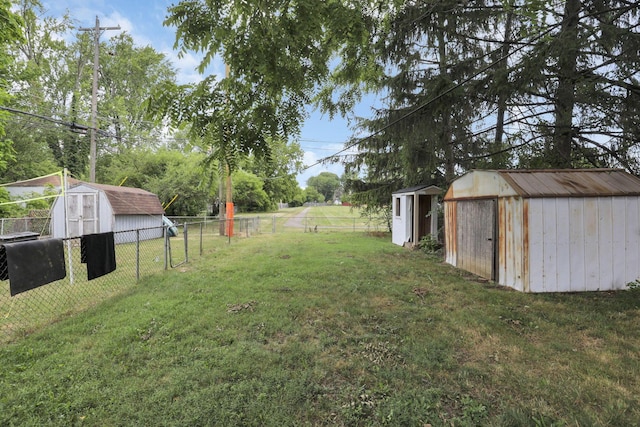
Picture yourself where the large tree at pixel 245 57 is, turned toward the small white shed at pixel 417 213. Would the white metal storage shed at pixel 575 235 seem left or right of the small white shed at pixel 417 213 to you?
right

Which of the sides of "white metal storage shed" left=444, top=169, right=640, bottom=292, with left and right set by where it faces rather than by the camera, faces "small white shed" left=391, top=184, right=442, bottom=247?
right

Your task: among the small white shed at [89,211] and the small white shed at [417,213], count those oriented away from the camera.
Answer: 0

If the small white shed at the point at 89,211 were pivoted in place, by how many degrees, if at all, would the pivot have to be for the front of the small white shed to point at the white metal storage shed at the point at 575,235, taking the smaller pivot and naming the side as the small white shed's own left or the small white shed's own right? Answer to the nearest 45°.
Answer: approximately 90° to the small white shed's own left

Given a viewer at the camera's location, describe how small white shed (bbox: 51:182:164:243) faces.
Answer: facing the viewer and to the left of the viewer

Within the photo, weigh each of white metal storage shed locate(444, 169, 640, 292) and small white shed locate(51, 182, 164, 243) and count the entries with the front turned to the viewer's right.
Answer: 0

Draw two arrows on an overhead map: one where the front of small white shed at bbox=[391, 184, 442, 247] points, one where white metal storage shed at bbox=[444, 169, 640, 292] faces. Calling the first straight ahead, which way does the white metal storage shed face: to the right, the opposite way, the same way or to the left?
to the right

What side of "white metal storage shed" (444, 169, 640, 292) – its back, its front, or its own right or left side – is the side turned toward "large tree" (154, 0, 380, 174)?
front

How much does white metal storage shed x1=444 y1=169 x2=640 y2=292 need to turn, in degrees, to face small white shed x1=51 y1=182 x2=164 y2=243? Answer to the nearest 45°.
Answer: approximately 45° to its right

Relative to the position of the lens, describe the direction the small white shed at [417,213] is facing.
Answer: facing the viewer and to the right of the viewer

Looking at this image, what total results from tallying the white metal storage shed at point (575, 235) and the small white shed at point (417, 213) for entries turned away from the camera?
0
